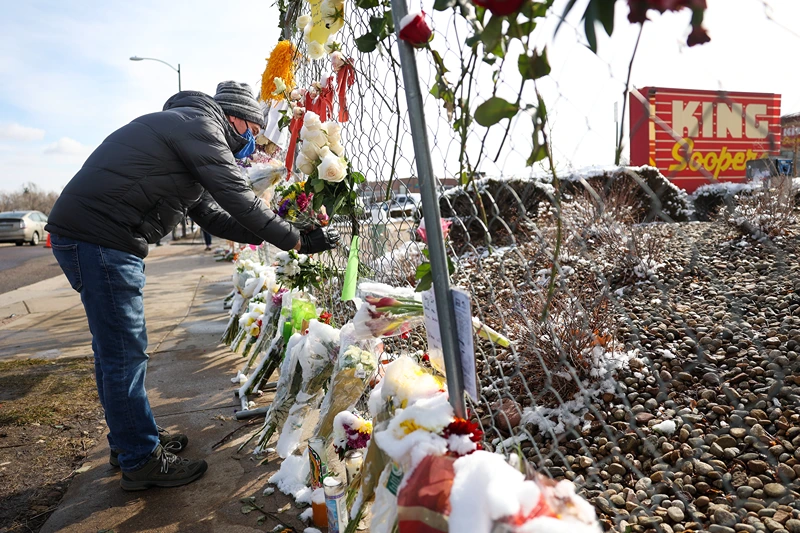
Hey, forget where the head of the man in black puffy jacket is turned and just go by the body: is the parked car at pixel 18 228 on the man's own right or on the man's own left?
on the man's own left

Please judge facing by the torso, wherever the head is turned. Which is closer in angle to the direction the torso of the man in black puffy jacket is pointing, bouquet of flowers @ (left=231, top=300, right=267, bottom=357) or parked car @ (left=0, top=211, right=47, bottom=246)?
the bouquet of flowers

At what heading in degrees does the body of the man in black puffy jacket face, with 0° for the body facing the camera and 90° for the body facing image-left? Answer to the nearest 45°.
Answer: approximately 270°

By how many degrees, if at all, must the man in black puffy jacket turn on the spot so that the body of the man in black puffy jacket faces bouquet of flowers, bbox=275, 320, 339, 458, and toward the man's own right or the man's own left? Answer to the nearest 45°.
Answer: approximately 45° to the man's own right

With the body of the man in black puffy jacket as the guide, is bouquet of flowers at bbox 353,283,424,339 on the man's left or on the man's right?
on the man's right

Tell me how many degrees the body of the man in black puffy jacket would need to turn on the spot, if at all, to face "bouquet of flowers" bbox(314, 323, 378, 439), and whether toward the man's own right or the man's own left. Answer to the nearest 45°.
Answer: approximately 45° to the man's own right

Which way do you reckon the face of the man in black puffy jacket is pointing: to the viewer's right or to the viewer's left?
to the viewer's right

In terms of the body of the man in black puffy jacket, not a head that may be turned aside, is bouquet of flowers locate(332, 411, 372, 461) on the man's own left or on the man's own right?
on the man's own right
